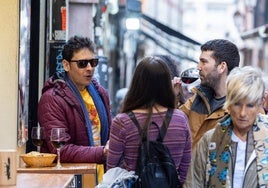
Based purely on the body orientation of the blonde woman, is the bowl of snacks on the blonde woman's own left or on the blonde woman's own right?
on the blonde woman's own right

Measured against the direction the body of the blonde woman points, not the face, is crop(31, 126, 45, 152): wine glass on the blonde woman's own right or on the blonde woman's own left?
on the blonde woman's own right

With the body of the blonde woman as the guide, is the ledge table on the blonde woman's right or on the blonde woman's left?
on the blonde woman's right

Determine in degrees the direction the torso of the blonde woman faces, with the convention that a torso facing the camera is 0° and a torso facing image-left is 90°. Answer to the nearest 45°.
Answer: approximately 0°
